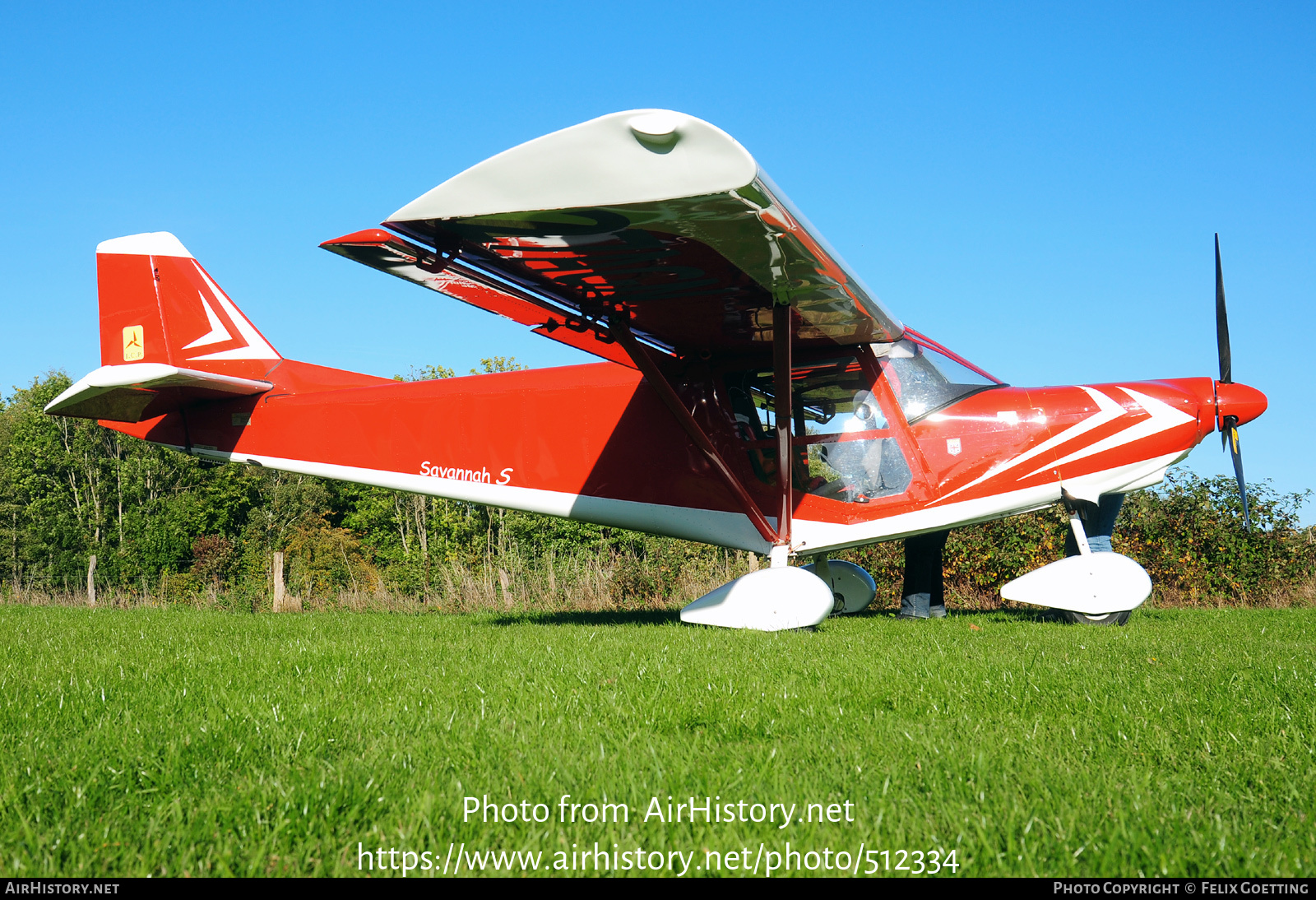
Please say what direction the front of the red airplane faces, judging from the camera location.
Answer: facing to the right of the viewer
